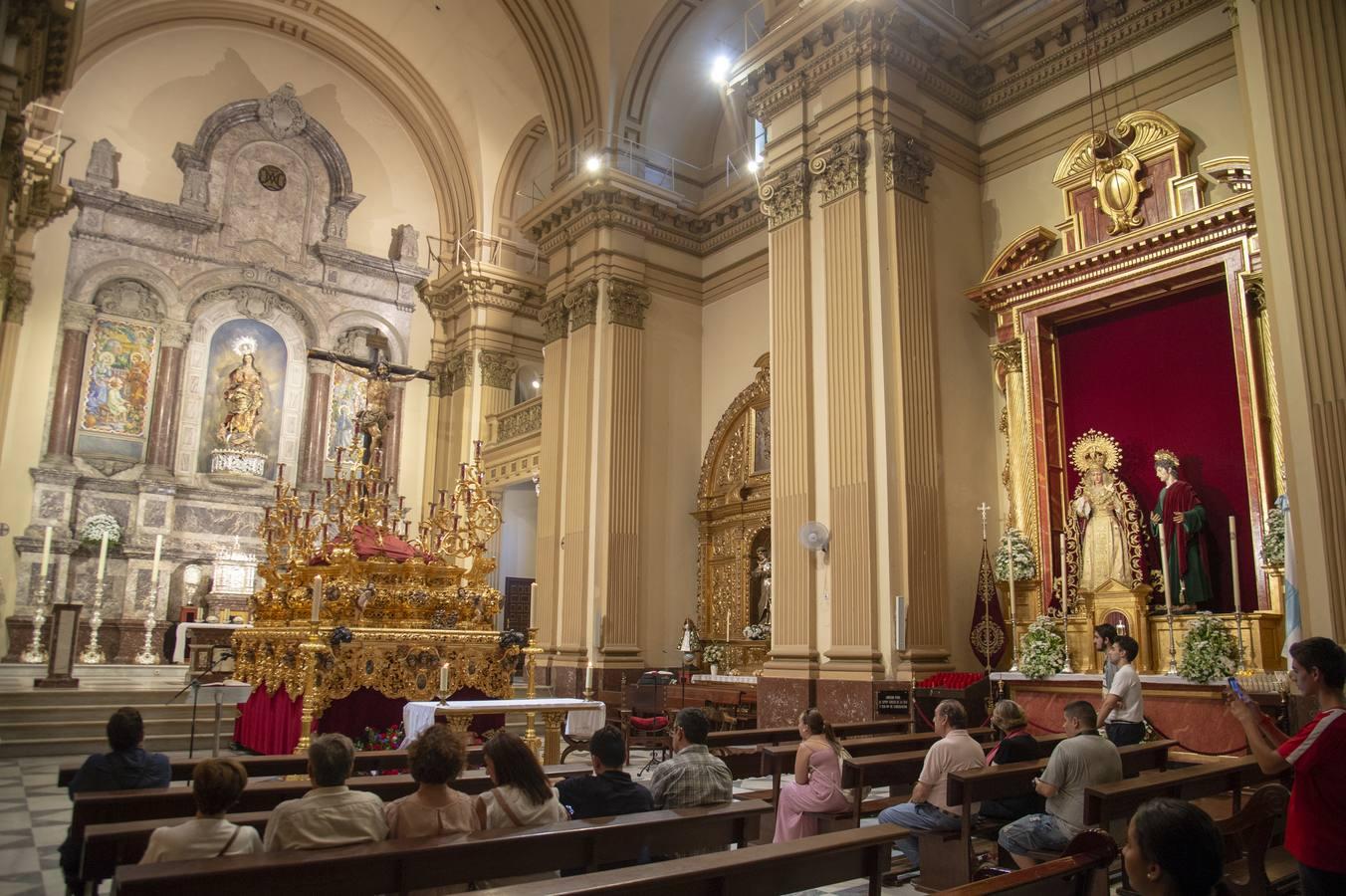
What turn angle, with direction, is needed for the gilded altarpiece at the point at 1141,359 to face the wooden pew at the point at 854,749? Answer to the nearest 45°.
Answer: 0° — it already faces it

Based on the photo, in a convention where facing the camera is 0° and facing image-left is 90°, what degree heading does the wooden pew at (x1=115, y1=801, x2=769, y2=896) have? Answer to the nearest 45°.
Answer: approximately 135°

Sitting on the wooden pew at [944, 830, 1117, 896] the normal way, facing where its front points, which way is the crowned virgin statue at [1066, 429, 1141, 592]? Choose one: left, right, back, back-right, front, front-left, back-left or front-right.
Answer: front-right

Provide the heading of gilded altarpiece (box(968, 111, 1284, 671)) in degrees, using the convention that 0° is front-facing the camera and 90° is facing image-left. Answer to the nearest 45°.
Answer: approximately 45°

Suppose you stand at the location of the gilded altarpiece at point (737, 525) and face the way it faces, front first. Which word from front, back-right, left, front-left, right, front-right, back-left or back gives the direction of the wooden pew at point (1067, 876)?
front-left

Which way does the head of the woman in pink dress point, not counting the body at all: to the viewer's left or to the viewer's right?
to the viewer's left

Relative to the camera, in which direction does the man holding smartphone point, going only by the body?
to the viewer's left

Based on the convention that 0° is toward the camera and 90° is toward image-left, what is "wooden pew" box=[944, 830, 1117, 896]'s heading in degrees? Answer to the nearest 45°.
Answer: approximately 135°

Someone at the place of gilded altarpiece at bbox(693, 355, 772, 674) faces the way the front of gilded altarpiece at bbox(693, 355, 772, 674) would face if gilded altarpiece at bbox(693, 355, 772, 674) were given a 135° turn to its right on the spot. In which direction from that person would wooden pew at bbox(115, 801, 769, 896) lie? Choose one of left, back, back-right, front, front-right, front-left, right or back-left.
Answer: back

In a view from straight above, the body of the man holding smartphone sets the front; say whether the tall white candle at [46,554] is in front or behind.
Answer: in front

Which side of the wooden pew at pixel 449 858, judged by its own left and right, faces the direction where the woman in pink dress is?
right

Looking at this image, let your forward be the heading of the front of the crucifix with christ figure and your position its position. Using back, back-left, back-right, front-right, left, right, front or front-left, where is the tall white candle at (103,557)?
back
